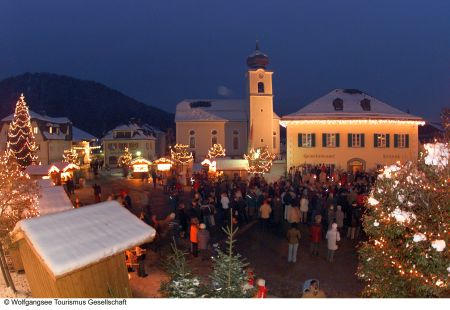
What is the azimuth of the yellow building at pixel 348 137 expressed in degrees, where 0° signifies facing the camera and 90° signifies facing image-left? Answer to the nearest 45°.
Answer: approximately 0°

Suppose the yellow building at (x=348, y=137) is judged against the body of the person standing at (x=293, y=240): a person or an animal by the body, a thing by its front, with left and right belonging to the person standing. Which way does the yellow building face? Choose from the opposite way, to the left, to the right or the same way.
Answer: the opposite way

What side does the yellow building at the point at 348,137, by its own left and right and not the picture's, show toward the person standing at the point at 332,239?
front

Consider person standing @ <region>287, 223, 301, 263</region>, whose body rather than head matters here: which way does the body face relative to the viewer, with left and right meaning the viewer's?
facing away from the viewer

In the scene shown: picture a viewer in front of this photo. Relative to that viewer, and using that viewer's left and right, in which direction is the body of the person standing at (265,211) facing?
facing away from the viewer

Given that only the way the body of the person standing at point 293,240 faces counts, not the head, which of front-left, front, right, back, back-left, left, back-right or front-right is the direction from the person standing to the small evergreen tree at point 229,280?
back

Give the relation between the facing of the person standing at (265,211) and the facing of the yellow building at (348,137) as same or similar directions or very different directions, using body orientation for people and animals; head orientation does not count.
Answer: very different directions

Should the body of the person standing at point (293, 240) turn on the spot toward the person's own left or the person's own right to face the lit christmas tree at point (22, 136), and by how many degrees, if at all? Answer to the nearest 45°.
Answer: approximately 45° to the person's own left

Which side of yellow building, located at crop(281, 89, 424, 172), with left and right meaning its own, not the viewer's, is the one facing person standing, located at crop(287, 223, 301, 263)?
front

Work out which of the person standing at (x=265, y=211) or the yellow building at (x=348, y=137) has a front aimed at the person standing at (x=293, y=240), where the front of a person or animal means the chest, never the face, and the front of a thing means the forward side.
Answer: the yellow building

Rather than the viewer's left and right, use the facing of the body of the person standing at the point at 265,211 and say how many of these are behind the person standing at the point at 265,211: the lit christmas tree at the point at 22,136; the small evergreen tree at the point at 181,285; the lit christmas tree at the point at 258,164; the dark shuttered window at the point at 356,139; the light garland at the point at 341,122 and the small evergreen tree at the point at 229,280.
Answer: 2
